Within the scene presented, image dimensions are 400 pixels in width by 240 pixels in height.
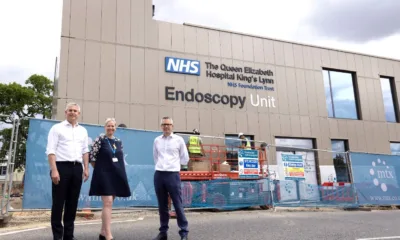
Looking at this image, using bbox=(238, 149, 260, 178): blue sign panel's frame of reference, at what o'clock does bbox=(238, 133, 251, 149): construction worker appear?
The construction worker is roughly at 6 o'clock from the blue sign panel.

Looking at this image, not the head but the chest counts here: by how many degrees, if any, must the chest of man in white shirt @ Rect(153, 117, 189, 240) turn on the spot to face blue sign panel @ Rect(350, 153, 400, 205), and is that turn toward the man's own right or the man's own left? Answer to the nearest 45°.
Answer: approximately 135° to the man's own left

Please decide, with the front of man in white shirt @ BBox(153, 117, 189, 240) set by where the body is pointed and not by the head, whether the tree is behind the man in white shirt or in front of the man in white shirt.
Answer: behind

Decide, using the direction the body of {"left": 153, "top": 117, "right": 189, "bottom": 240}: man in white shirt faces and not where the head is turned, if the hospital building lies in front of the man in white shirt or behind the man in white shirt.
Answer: behind

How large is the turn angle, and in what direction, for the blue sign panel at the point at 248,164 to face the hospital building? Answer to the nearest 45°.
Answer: approximately 180°

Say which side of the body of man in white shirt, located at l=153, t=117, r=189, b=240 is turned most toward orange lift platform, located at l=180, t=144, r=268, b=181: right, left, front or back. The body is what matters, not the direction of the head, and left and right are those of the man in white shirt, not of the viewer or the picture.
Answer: back

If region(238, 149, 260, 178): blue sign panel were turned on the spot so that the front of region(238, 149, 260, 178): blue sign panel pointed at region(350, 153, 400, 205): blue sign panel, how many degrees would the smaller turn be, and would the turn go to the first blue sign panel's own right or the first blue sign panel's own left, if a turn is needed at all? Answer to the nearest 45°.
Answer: approximately 135° to the first blue sign panel's own left

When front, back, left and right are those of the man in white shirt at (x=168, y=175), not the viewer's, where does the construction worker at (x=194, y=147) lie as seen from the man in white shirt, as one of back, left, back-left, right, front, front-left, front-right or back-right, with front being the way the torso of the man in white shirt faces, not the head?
back

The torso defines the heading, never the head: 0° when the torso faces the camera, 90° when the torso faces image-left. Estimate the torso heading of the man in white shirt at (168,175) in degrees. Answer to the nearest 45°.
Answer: approximately 0°

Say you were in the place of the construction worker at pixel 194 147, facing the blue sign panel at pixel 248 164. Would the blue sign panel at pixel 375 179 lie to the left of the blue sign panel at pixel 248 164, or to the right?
left

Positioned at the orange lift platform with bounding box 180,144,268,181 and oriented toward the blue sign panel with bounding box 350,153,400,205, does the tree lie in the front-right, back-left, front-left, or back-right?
back-left

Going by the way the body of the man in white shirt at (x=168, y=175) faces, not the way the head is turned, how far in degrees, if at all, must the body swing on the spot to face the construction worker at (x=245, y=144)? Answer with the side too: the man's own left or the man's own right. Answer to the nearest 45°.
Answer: approximately 180°

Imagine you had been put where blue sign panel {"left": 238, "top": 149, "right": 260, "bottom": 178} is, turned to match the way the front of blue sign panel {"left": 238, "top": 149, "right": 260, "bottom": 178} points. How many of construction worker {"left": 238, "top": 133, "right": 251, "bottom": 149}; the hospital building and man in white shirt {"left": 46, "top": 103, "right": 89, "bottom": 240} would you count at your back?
2

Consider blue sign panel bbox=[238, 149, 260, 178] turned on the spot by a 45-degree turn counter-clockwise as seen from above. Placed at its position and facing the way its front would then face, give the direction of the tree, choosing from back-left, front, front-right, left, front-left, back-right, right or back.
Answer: back

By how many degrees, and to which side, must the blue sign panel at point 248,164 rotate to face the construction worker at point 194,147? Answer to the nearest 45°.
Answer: approximately 90° to its right
